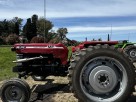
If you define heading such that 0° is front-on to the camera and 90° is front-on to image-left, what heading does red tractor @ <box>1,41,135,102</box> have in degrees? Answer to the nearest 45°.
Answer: approximately 90°
